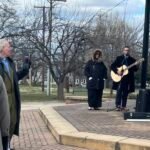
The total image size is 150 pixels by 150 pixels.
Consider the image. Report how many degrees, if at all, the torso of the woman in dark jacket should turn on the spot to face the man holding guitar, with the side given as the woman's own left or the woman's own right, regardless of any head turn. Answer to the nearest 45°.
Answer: approximately 45° to the woman's own left

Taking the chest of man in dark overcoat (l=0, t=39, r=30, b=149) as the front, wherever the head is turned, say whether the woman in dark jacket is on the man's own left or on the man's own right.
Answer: on the man's own left

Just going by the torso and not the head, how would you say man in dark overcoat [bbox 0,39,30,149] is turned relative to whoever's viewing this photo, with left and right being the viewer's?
facing the viewer and to the right of the viewer

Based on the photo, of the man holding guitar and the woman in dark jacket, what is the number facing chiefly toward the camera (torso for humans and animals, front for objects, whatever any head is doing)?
2

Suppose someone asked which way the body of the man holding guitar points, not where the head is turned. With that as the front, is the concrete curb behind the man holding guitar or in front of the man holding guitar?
in front

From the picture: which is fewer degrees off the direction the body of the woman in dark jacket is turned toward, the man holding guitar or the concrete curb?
the concrete curb

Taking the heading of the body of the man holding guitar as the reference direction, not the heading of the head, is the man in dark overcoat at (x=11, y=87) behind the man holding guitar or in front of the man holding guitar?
in front

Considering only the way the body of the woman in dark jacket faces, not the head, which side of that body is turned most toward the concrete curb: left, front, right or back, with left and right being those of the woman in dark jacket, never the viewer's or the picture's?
front

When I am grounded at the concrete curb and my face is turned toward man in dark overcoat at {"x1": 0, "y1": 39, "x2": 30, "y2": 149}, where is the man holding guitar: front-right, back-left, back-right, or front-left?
back-right

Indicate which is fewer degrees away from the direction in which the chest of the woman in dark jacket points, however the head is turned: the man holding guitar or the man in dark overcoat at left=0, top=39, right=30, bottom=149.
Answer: the man in dark overcoat

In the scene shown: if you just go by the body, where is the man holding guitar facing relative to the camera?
toward the camera

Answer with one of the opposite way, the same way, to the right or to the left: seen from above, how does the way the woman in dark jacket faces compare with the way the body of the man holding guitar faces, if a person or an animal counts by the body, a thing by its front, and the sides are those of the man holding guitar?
the same way
